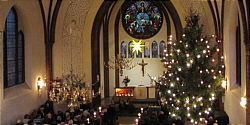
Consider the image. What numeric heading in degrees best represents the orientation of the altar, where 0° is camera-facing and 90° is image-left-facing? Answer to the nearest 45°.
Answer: approximately 0°
